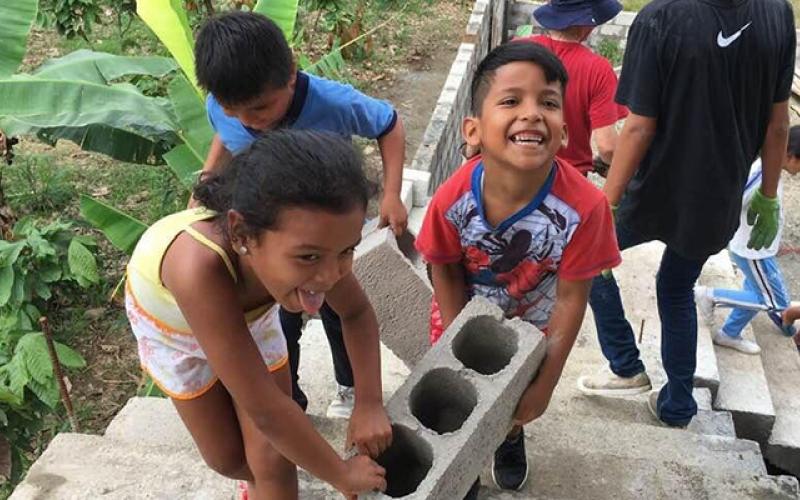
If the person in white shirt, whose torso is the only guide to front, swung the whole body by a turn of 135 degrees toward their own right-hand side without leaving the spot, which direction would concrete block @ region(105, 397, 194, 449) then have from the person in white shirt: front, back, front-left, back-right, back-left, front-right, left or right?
front

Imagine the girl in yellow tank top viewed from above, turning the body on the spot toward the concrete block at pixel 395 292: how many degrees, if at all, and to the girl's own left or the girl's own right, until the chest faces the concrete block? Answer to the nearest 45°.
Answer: approximately 90° to the girl's own left

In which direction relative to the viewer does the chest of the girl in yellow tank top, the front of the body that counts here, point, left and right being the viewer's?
facing the viewer and to the right of the viewer

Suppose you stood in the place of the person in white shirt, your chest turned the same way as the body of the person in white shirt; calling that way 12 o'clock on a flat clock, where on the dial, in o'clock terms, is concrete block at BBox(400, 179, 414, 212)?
The concrete block is roughly at 6 o'clock from the person in white shirt.

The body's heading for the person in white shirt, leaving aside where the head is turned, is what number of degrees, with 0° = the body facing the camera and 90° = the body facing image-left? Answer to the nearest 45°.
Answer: approximately 270°

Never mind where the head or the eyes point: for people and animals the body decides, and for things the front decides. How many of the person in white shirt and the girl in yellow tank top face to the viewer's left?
0

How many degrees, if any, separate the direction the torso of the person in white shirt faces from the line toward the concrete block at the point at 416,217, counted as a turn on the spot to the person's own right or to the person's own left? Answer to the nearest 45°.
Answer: approximately 180°

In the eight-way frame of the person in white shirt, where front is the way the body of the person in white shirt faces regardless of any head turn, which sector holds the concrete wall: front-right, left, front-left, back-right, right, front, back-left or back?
back-left

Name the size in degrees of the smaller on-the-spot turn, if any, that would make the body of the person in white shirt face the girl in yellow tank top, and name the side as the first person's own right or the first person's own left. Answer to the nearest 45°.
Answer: approximately 90° to the first person's own right

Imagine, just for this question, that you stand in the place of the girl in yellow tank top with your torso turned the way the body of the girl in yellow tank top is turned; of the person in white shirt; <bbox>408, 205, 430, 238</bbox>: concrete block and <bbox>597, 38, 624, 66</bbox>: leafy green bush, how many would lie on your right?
0

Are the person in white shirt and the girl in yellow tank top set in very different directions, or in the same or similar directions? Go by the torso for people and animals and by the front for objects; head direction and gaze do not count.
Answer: same or similar directions

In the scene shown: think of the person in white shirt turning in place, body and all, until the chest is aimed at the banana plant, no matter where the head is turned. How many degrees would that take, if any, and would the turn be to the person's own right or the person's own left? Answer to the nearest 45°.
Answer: approximately 180°

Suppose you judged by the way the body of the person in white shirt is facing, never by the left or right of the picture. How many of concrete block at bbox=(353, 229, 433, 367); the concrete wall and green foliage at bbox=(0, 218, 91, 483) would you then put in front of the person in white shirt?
0
